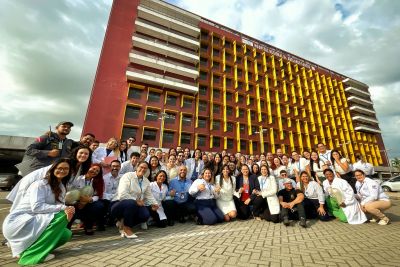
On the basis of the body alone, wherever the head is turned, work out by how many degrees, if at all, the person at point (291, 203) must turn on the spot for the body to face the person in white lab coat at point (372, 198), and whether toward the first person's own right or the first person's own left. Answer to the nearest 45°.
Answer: approximately 135° to the first person's own left

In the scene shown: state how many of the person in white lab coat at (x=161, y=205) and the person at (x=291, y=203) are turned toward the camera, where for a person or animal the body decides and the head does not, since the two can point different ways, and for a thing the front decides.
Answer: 2

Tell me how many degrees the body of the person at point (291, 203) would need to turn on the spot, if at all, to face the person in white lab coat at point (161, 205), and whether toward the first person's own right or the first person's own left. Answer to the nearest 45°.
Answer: approximately 45° to the first person's own right

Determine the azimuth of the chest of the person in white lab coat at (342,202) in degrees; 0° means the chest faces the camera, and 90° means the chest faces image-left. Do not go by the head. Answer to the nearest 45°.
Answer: approximately 45°

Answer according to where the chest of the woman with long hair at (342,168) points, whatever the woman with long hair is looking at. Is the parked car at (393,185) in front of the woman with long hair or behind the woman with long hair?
behind

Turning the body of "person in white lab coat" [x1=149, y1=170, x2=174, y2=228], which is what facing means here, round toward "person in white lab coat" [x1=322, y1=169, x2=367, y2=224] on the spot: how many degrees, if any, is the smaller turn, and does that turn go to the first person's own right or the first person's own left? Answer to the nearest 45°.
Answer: approximately 90° to the first person's own left

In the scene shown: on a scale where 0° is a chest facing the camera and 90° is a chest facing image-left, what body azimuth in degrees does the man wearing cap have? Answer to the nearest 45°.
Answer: approximately 315°
